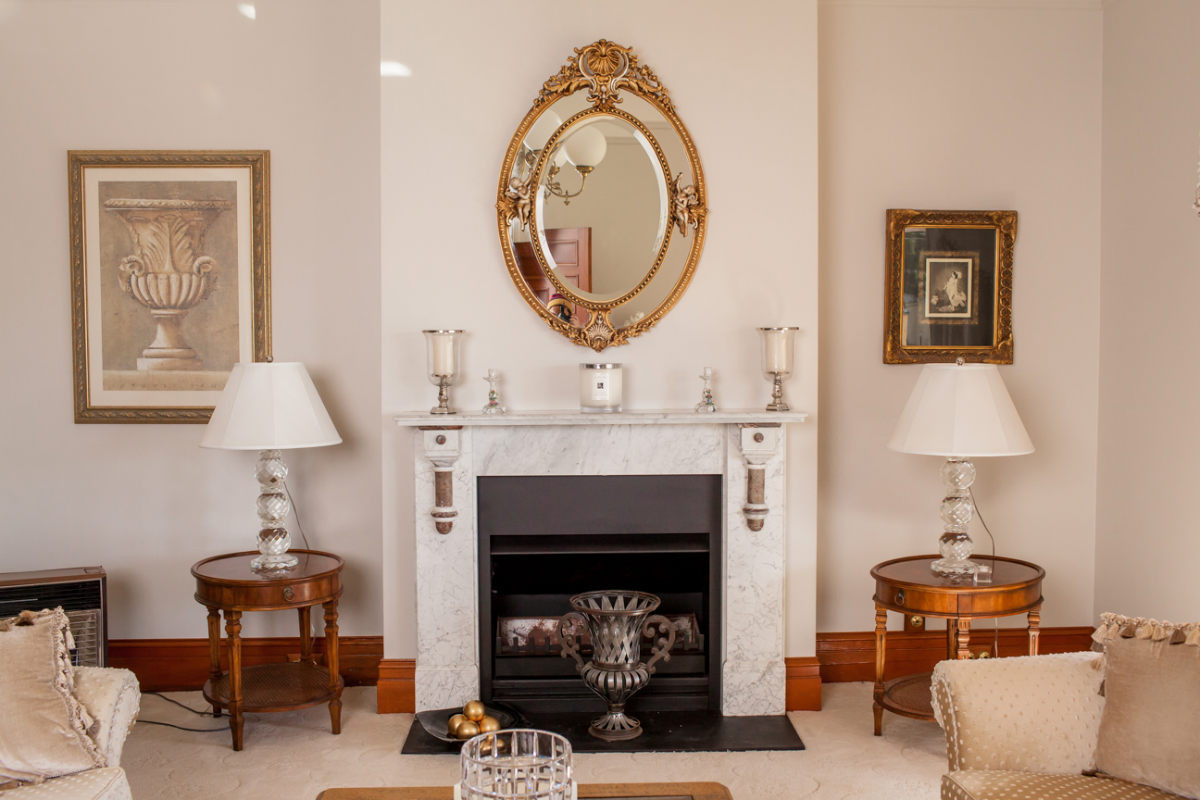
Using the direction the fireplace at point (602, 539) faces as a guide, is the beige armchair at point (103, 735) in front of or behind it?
in front

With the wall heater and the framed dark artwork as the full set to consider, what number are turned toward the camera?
2

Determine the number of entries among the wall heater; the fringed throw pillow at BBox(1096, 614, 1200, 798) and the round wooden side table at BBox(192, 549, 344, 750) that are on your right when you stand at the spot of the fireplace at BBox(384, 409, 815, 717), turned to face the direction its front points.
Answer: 2

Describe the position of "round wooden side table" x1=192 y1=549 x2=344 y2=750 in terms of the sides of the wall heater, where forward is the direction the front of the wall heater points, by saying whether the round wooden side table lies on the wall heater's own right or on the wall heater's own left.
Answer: on the wall heater's own left

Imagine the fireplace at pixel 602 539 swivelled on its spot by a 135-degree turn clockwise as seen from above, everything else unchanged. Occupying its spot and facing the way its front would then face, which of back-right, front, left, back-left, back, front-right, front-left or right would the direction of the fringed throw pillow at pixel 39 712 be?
left

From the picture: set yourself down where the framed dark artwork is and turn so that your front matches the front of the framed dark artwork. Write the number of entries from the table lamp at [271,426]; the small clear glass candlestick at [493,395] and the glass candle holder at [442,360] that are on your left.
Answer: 0

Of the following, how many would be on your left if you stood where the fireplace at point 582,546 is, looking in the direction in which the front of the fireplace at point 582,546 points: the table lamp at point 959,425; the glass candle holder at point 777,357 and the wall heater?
2

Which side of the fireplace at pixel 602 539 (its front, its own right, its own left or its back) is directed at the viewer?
front

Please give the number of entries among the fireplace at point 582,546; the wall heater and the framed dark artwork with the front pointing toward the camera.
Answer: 3

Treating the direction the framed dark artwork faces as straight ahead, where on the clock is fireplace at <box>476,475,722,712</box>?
The fireplace is roughly at 2 o'clock from the framed dark artwork.

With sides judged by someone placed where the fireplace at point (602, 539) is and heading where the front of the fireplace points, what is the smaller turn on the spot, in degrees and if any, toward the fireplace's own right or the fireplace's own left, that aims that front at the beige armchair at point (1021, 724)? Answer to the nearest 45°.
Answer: approximately 45° to the fireplace's own left

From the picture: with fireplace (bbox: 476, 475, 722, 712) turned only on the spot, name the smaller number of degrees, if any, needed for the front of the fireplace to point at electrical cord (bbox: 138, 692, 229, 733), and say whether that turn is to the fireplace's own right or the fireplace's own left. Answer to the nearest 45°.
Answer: approximately 90° to the fireplace's own right

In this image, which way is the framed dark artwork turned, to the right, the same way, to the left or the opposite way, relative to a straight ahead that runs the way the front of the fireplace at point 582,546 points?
the same way

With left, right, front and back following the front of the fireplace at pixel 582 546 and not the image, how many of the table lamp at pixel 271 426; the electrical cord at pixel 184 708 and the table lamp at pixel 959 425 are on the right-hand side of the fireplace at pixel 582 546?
2

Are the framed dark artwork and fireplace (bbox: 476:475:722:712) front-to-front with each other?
no

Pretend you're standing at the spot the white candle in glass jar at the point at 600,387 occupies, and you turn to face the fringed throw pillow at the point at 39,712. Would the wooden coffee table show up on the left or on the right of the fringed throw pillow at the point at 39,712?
left

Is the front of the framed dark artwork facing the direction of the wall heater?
no

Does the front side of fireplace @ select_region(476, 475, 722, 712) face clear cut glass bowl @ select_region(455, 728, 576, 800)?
yes

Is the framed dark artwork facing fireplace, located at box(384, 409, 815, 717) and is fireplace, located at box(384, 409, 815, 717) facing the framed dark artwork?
no

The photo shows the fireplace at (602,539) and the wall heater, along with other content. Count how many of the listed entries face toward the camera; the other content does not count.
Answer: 2

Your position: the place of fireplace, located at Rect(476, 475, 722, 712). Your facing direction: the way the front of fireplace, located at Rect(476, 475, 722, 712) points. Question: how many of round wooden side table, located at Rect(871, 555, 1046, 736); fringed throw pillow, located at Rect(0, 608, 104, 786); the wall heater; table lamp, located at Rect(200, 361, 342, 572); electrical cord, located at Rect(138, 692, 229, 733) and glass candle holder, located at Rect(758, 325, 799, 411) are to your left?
2
